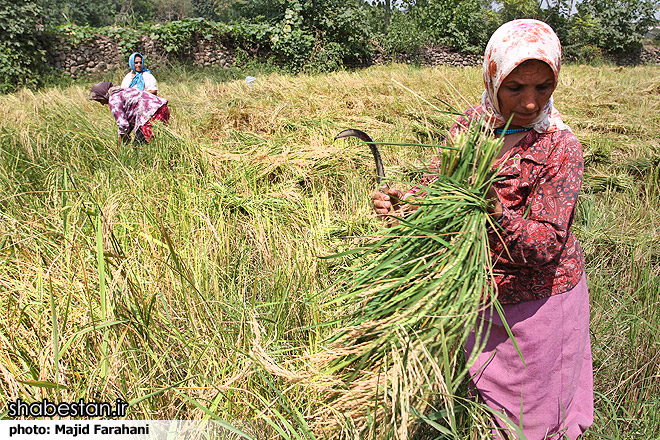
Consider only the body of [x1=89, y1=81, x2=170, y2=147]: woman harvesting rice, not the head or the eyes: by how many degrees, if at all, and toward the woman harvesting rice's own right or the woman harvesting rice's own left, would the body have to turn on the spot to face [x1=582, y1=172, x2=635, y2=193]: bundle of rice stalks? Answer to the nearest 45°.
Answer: approximately 135° to the woman harvesting rice's own left

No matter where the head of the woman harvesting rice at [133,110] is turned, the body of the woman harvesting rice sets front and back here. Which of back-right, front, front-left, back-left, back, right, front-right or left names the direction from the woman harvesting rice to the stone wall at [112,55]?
right

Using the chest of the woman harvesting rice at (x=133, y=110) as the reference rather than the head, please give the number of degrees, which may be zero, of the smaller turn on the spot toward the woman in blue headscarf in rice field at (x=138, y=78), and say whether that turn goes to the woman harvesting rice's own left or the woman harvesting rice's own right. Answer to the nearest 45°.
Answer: approximately 90° to the woman harvesting rice's own right

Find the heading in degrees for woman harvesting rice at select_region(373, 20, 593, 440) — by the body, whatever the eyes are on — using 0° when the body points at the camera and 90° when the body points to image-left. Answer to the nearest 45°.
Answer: approximately 45°

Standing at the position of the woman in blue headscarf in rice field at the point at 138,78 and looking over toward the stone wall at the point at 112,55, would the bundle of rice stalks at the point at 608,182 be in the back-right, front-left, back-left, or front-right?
back-right

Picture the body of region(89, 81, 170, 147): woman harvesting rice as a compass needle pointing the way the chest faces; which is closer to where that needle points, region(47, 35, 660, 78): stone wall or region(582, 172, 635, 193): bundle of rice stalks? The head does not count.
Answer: the stone wall

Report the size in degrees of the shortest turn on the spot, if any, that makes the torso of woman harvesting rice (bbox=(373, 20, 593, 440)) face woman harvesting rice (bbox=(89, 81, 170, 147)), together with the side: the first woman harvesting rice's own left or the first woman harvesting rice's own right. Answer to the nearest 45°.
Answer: approximately 90° to the first woman harvesting rice's own right

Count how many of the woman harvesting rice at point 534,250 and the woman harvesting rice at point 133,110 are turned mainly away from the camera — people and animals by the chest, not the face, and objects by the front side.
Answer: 0

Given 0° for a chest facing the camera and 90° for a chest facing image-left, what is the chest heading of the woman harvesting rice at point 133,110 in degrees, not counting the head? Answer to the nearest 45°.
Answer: approximately 90°
